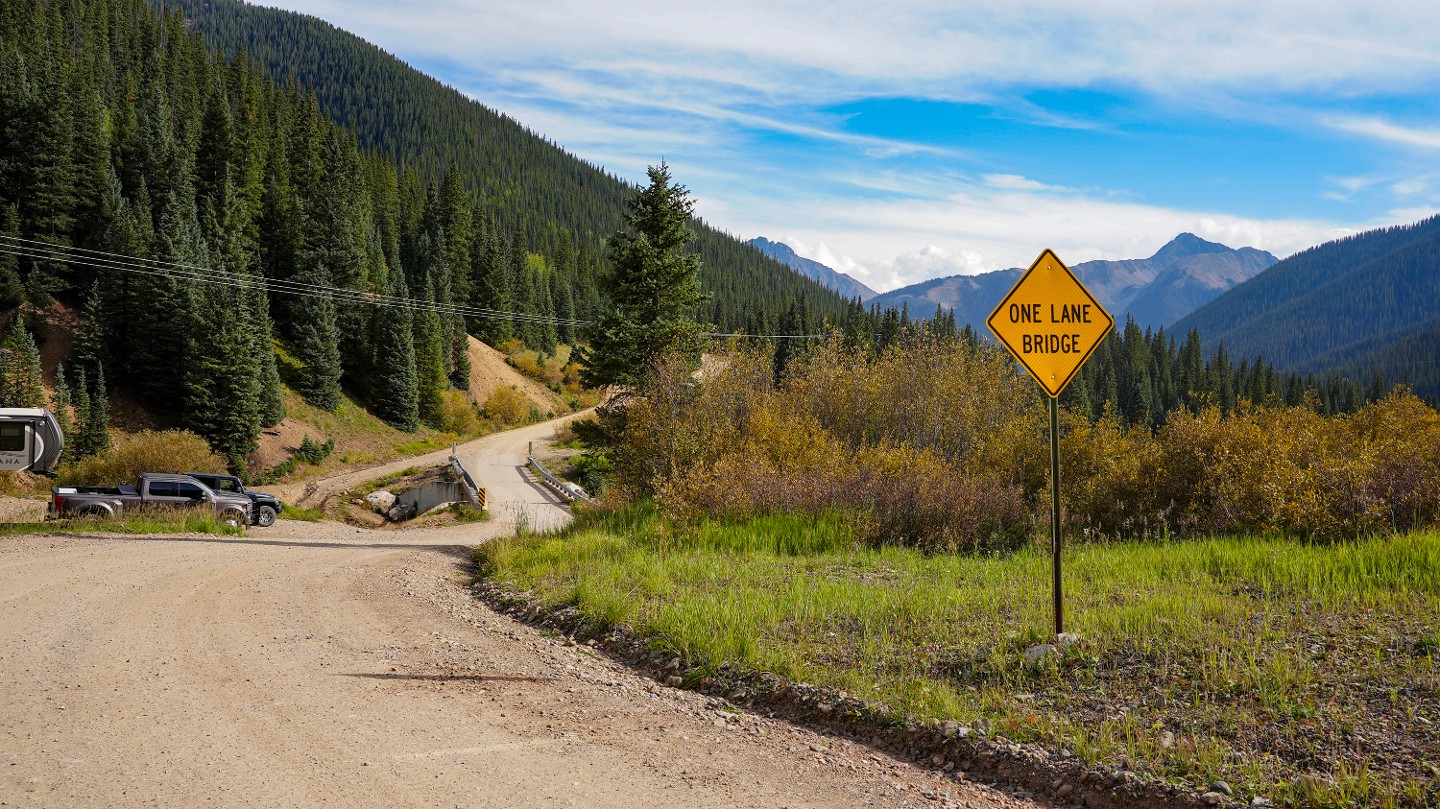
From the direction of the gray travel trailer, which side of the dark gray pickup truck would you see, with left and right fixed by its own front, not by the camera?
back

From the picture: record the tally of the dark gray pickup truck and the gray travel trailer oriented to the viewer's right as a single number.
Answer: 2

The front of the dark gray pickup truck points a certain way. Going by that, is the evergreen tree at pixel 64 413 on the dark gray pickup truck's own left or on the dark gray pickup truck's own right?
on the dark gray pickup truck's own left

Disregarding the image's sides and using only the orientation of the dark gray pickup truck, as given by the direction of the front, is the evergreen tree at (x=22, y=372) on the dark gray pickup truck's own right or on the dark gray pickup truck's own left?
on the dark gray pickup truck's own left

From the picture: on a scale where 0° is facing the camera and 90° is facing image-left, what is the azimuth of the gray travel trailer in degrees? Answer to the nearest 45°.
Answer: approximately 270°

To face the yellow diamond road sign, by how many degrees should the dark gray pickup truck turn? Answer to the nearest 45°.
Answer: approximately 90° to its right

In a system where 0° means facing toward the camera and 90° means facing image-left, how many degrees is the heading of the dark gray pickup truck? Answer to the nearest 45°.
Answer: approximately 270°

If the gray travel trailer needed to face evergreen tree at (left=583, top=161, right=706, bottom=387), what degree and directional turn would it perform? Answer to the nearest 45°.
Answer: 0° — it already faces it
